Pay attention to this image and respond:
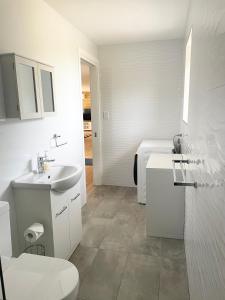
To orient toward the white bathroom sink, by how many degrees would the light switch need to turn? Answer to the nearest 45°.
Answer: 0° — it already faces it

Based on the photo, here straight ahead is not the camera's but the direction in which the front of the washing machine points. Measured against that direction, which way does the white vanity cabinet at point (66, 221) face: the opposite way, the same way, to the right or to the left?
the opposite way

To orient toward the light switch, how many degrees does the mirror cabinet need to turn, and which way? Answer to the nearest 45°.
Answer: approximately 90° to its left

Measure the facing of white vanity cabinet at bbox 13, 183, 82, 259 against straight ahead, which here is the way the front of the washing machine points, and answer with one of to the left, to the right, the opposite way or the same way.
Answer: the opposite way

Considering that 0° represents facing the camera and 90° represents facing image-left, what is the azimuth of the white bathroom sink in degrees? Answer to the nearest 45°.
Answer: approximately 315°

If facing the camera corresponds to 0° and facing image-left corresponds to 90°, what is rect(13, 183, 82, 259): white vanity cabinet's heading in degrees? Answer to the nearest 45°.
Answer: approximately 315°

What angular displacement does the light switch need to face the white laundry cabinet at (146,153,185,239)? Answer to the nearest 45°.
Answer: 0° — it already faces it

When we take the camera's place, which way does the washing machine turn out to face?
facing to the left of the viewer
